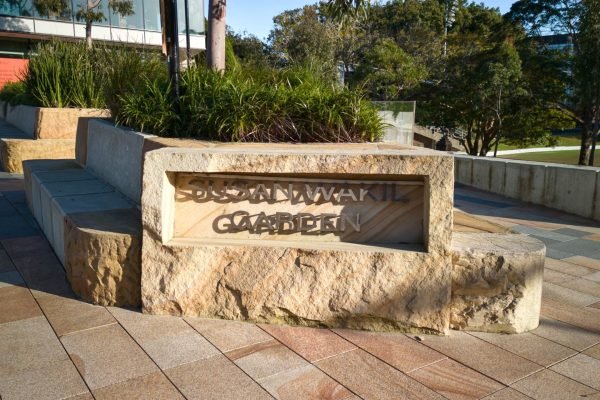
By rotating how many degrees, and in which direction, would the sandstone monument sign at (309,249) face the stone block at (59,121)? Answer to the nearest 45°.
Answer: approximately 135° to its right

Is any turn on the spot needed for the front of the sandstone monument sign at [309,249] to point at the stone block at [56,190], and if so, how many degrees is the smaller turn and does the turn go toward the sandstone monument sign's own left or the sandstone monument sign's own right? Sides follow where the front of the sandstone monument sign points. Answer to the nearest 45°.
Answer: approximately 135° to the sandstone monument sign's own right

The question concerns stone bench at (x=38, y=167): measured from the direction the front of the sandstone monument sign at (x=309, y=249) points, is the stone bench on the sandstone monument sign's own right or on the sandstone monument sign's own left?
on the sandstone monument sign's own right

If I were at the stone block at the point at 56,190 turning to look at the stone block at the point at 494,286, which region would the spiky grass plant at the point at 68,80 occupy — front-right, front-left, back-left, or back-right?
back-left

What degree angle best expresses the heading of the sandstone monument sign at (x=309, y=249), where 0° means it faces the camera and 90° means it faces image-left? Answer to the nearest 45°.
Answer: approximately 0°

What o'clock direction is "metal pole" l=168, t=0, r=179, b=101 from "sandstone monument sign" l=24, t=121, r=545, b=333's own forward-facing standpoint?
The metal pole is roughly at 5 o'clock from the sandstone monument sign.

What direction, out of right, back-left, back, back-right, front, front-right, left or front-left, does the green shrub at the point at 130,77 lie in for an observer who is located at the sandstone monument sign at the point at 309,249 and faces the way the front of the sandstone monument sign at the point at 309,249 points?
back-right

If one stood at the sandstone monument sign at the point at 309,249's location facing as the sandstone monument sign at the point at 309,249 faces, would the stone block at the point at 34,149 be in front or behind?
behind

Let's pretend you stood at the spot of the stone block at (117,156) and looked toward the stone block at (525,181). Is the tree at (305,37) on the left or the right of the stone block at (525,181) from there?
left

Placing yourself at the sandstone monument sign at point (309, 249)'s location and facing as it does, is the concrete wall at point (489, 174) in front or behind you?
behind

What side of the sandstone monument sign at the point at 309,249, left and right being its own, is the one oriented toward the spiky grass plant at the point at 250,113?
back

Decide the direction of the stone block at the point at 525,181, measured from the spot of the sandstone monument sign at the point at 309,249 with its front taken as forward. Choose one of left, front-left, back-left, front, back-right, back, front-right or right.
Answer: back-left
